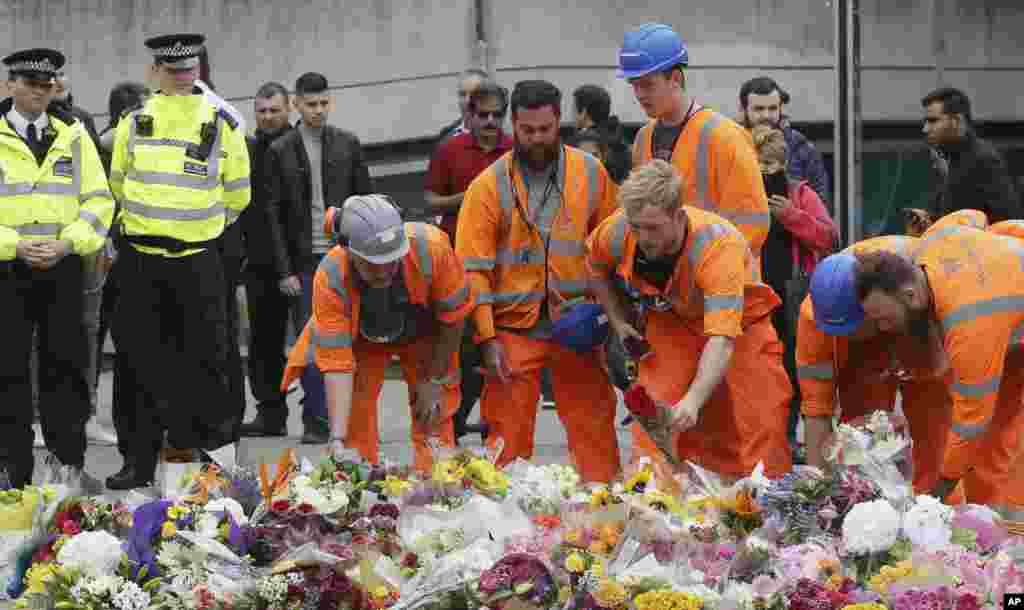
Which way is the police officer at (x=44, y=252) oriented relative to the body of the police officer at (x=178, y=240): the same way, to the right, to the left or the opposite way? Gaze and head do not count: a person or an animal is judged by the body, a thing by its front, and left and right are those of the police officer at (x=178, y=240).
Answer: the same way

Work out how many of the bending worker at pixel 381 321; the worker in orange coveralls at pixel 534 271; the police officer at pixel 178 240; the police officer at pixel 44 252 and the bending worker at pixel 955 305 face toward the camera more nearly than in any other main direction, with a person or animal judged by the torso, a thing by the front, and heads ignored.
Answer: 4

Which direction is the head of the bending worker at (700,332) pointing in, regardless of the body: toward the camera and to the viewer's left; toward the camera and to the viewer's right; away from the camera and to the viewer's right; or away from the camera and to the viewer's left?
toward the camera and to the viewer's left

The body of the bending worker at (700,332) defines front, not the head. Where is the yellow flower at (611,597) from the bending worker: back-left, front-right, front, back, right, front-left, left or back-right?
front-left

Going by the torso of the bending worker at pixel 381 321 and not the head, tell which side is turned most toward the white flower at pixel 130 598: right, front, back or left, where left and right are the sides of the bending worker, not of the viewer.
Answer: front

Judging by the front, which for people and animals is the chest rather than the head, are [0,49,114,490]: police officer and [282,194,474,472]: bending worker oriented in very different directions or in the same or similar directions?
same or similar directions

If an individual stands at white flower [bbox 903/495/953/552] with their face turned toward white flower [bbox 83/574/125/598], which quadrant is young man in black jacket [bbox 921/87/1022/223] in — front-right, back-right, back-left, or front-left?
back-right

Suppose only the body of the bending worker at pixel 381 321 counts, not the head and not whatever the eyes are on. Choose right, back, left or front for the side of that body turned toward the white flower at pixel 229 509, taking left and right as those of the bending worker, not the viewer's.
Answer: front

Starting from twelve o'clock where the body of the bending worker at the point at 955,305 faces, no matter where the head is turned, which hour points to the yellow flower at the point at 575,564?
The yellow flower is roughly at 10 o'clock from the bending worker.

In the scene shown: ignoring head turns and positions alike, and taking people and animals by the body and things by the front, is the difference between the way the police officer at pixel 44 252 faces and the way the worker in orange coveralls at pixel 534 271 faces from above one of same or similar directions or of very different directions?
same or similar directions

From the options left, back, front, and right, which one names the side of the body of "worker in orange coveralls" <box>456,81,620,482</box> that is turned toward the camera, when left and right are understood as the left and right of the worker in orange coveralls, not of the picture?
front

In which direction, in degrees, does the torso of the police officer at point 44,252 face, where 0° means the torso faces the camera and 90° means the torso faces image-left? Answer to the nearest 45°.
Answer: approximately 0°

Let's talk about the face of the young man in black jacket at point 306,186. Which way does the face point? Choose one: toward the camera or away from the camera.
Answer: toward the camera

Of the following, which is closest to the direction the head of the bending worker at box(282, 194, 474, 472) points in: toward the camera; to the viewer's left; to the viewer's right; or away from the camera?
toward the camera

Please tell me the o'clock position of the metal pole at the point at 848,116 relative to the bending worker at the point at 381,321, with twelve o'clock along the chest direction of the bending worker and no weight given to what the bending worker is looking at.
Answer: The metal pole is roughly at 7 o'clock from the bending worker.

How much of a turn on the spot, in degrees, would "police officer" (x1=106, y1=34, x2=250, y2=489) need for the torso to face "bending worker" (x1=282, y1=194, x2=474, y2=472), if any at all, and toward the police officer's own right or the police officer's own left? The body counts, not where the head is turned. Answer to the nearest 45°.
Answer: approximately 45° to the police officer's own left

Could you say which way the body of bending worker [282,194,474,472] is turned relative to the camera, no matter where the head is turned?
toward the camera

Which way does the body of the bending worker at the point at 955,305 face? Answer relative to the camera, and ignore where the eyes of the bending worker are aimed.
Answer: to the viewer's left
